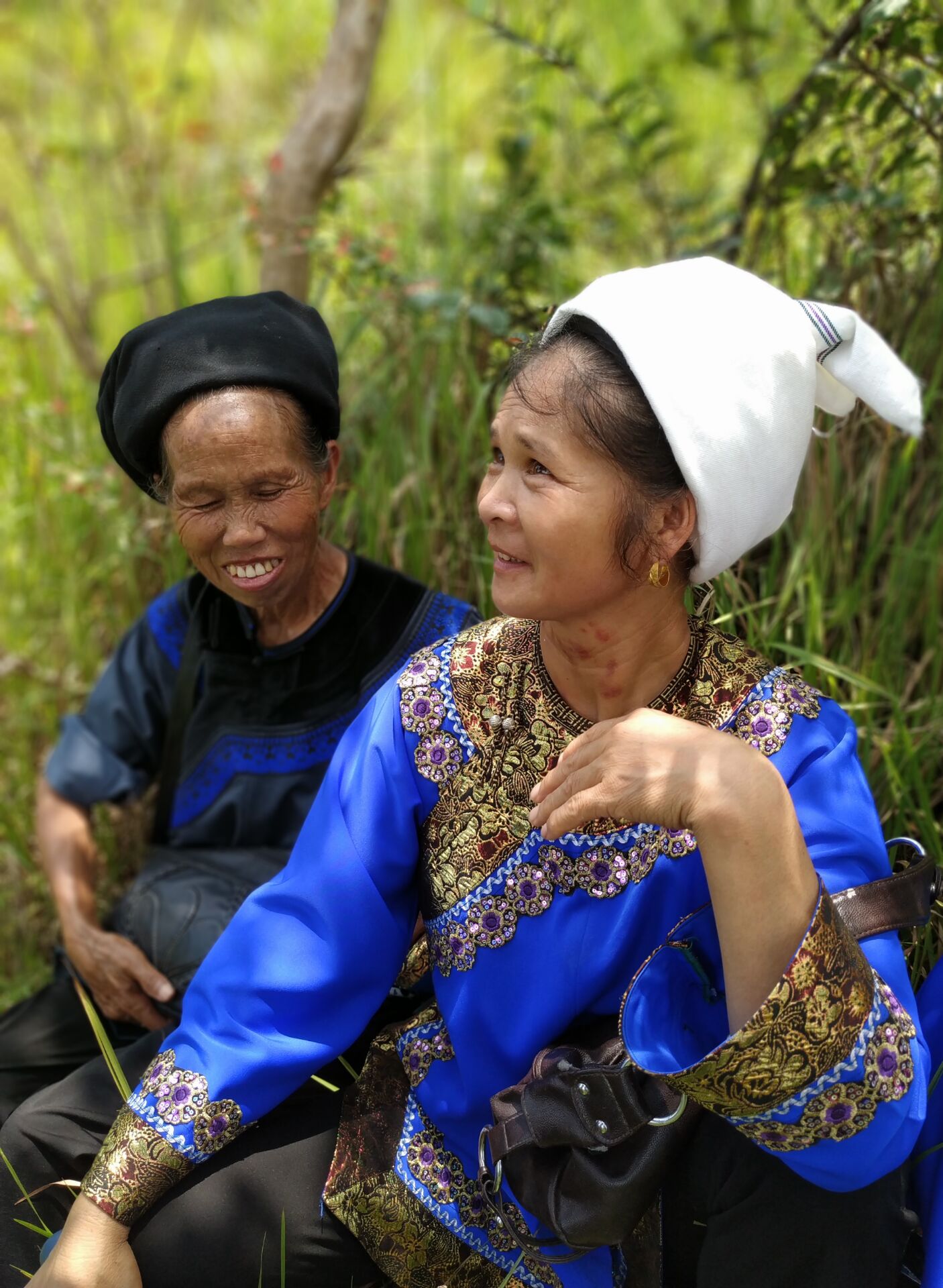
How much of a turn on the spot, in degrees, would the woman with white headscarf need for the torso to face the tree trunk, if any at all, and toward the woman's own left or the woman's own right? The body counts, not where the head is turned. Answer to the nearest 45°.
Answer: approximately 135° to the woman's own right

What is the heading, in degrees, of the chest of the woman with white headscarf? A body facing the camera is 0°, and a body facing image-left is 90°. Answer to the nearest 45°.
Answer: approximately 45°

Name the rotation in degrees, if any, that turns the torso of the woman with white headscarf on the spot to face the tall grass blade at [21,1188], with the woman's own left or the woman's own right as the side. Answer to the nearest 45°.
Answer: approximately 45° to the woman's own right
